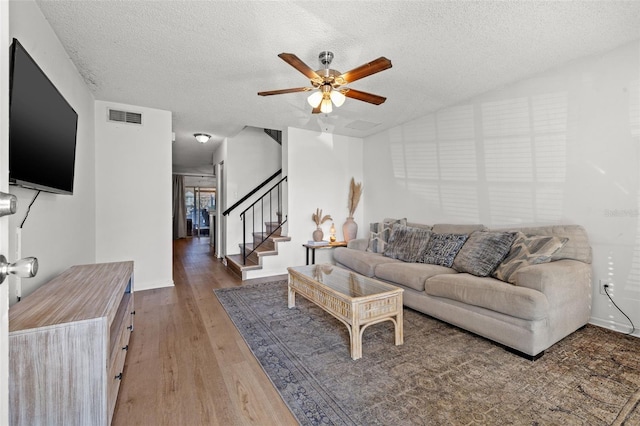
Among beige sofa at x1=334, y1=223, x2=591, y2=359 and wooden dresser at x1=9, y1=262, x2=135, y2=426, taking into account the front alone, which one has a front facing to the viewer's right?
the wooden dresser

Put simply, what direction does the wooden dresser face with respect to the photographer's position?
facing to the right of the viewer

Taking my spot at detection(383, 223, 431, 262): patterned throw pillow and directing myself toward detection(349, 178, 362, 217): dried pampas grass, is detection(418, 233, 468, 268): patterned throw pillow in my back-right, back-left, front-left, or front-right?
back-right

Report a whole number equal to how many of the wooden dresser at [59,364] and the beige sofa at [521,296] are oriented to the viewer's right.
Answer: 1

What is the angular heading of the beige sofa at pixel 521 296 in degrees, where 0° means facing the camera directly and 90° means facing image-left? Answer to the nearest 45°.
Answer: approximately 45°

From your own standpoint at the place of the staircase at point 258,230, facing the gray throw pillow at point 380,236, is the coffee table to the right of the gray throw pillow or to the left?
right

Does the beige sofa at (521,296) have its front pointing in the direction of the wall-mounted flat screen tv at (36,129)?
yes

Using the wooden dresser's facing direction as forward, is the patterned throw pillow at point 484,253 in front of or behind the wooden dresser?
in front
